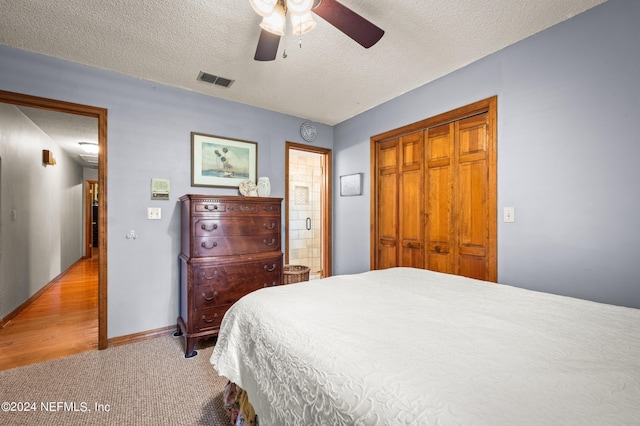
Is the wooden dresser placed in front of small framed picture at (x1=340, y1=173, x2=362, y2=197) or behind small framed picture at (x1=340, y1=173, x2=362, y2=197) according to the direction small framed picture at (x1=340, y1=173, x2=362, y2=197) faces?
in front

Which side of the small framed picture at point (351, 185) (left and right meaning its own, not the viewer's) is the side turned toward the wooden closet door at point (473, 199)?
left

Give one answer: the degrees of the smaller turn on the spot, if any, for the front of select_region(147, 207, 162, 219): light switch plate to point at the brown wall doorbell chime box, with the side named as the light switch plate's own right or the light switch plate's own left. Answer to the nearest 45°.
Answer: approximately 135° to the light switch plate's own right

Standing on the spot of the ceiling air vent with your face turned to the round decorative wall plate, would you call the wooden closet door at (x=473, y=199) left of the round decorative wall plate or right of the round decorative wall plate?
right

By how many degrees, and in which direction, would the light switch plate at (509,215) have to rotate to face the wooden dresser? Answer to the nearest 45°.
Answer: approximately 45° to its right

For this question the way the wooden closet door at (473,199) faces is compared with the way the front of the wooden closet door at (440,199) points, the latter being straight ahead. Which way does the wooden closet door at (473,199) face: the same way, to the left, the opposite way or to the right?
the same way

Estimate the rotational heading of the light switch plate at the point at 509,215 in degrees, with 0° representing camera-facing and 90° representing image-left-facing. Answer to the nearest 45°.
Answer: approximately 0°

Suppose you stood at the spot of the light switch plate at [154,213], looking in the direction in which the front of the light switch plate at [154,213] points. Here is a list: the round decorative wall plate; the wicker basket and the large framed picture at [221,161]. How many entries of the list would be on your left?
3

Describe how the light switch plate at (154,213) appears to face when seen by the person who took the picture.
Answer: facing the viewer

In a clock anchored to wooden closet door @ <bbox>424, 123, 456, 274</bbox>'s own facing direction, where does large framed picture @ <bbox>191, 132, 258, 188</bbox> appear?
The large framed picture is roughly at 1 o'clock from the wooden closet door.

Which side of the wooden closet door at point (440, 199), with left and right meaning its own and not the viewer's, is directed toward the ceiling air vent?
front

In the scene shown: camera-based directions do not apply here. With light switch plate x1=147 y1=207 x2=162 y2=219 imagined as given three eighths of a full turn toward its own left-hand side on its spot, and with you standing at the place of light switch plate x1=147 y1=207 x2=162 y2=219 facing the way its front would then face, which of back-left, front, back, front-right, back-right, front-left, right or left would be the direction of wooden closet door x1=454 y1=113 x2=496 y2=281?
right

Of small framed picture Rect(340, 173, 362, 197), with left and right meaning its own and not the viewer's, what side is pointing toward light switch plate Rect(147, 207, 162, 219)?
front

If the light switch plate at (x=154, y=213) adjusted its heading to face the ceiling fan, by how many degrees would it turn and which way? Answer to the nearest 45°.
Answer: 0° — it already faces it

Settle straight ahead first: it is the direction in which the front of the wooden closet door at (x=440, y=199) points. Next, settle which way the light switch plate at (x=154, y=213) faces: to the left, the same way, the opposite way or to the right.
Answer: to the left

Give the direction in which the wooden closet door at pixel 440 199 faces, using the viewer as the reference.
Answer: facing the viewer and to the left of the viewer
